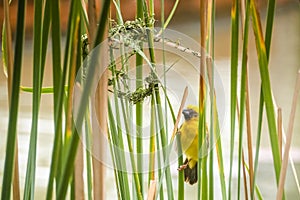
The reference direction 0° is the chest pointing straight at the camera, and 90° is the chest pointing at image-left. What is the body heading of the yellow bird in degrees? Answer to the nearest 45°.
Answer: approximately 45°
